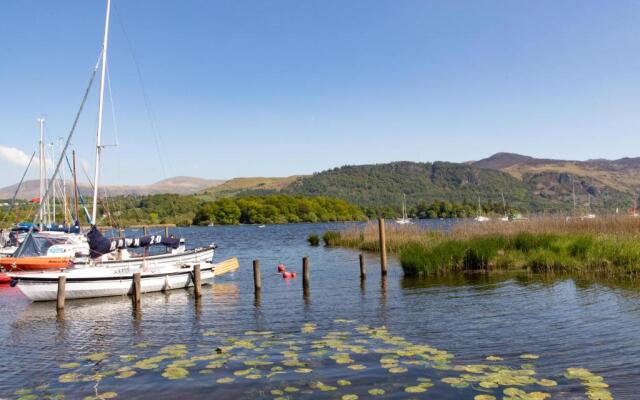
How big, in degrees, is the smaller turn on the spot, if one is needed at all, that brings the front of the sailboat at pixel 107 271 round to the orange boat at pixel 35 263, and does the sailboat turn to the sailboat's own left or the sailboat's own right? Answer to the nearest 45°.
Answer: approximately 45° to the sailboat's own right

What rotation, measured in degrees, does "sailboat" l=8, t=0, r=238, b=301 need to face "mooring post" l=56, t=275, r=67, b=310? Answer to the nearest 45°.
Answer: approximately 90° to its left

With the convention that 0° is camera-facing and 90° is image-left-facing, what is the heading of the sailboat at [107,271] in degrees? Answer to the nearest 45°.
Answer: approximately 90°
